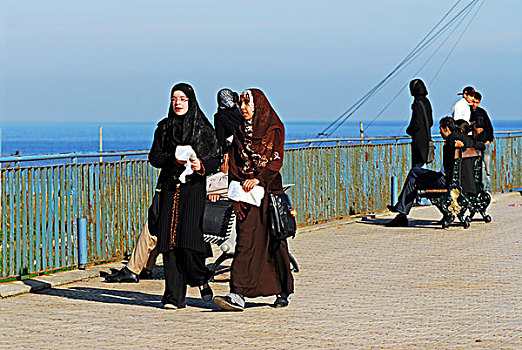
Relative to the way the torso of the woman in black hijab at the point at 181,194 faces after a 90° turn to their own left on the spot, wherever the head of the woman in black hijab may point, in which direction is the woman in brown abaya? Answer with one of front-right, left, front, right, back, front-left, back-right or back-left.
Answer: front-left

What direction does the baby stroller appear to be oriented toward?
to the viewer's left

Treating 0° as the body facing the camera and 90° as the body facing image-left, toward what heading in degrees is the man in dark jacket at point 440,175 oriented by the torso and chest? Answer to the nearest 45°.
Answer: approximately 90°

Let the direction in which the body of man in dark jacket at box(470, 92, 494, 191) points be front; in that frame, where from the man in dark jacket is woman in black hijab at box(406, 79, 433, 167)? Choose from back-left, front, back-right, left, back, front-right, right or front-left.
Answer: front

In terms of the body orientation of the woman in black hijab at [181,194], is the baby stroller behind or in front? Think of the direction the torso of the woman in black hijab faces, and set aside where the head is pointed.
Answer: behind

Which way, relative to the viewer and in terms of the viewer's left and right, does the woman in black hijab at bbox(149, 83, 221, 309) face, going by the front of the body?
facing the viewer and to the left of the viewer

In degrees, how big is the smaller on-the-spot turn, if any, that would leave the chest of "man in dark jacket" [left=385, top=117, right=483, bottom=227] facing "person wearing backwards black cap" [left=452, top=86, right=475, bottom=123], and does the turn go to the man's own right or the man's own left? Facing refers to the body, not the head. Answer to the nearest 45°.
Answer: approximately 90° to the man's own right

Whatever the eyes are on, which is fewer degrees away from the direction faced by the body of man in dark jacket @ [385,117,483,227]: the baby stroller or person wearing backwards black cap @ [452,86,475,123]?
the baby stroller
